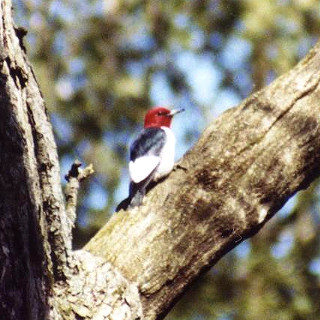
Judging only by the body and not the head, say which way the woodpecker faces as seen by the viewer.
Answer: to the viewer's right
